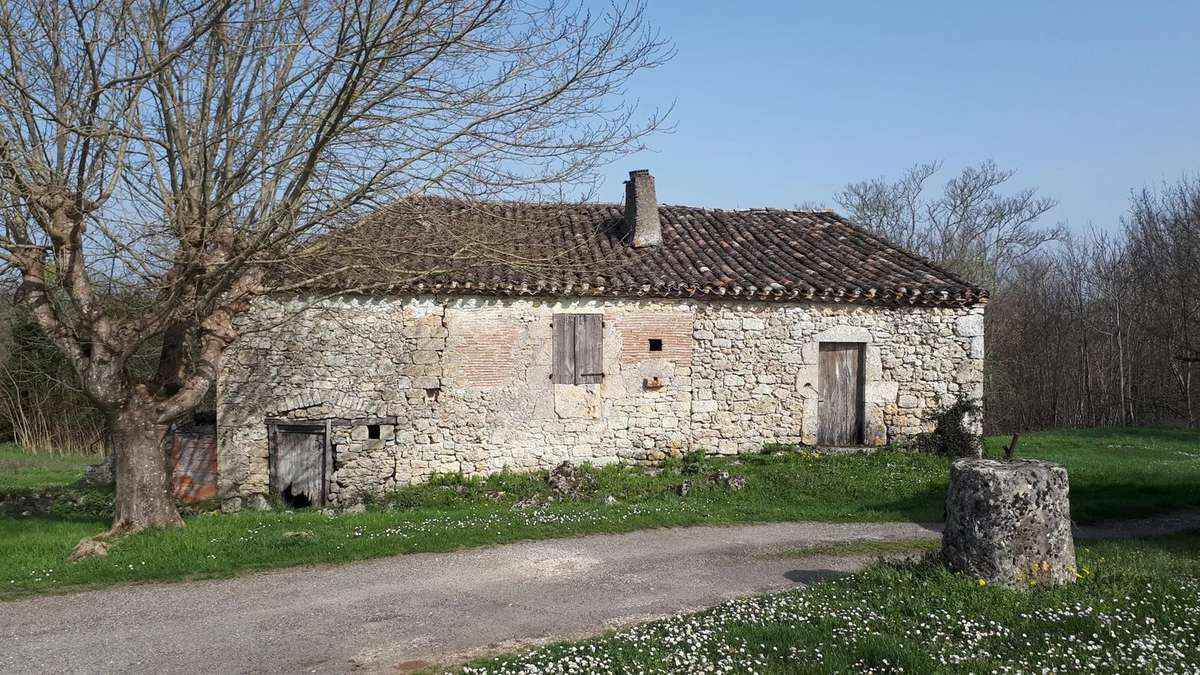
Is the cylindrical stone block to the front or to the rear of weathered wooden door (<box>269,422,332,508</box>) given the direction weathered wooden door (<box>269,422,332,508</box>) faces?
to the front

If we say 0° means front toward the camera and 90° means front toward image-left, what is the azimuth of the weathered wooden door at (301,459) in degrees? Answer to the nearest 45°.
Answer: approximately 0°

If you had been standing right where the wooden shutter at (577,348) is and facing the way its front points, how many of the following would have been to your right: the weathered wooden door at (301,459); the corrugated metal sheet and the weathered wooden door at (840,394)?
2

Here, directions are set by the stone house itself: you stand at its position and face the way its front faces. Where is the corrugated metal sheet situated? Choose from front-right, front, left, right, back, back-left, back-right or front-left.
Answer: right

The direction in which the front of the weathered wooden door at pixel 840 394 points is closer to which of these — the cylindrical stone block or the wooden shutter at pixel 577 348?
the cylindrical stone block

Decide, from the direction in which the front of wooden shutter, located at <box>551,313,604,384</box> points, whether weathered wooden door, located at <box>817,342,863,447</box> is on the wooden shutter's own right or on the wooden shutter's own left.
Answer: on the wooden shutter's own left

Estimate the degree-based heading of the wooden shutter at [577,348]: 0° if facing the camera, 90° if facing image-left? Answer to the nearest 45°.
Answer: approximately 0°

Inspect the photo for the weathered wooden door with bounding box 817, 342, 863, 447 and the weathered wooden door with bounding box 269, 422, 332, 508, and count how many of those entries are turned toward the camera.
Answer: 2

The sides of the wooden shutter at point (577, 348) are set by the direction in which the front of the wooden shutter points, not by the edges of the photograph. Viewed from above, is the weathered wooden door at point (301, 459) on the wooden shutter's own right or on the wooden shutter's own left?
on the wooden shutter's own right
